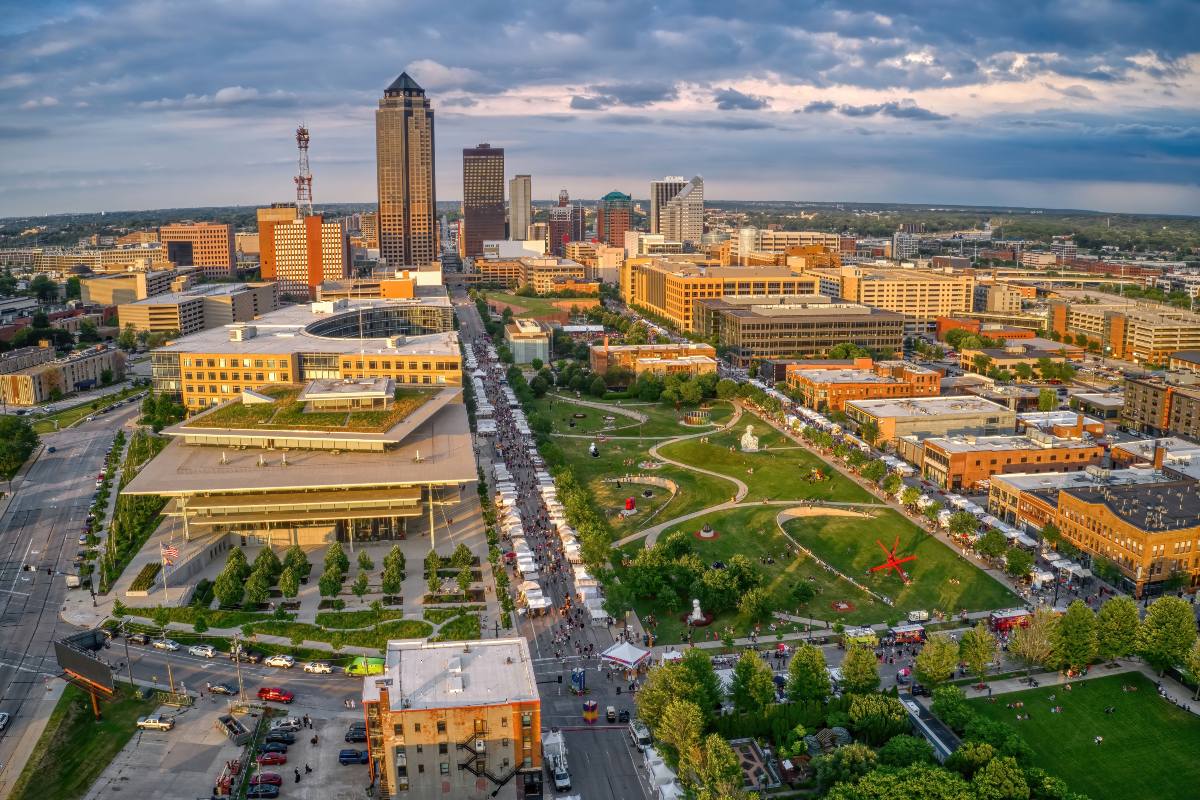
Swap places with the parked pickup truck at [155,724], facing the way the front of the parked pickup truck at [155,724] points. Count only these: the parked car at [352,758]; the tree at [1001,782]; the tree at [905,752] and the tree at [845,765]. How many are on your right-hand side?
0

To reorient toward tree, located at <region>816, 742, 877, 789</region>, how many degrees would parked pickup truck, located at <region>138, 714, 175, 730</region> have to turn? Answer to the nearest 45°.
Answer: approximately 135° to its left

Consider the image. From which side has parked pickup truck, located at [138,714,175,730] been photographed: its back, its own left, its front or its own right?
left

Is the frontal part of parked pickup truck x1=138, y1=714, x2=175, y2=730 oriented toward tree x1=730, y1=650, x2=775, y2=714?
no

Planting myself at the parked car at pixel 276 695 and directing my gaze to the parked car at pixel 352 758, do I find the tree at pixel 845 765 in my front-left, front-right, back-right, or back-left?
front-left

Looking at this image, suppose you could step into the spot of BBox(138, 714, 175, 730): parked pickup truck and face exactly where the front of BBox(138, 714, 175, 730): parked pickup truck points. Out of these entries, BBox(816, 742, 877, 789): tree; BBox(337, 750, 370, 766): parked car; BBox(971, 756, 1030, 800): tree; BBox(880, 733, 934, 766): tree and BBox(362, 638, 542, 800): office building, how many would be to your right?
0

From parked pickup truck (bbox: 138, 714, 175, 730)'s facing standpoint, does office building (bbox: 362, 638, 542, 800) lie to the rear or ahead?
to the rear

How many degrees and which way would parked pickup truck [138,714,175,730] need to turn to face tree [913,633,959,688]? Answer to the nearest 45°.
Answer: approximately 180°

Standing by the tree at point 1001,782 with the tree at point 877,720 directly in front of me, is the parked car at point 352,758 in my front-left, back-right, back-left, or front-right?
front-left
